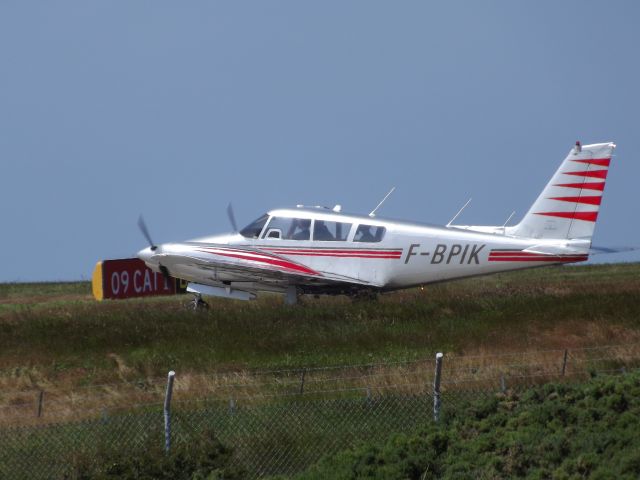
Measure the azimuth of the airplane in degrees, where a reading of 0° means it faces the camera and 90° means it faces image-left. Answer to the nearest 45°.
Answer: approximately 90°

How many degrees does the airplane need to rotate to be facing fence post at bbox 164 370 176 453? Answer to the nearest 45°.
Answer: approximately 90° to its left

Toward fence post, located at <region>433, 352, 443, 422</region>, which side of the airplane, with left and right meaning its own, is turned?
left

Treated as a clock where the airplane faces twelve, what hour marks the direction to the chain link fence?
The chain link fence is roughly at 9 o'clock from the airplane.
